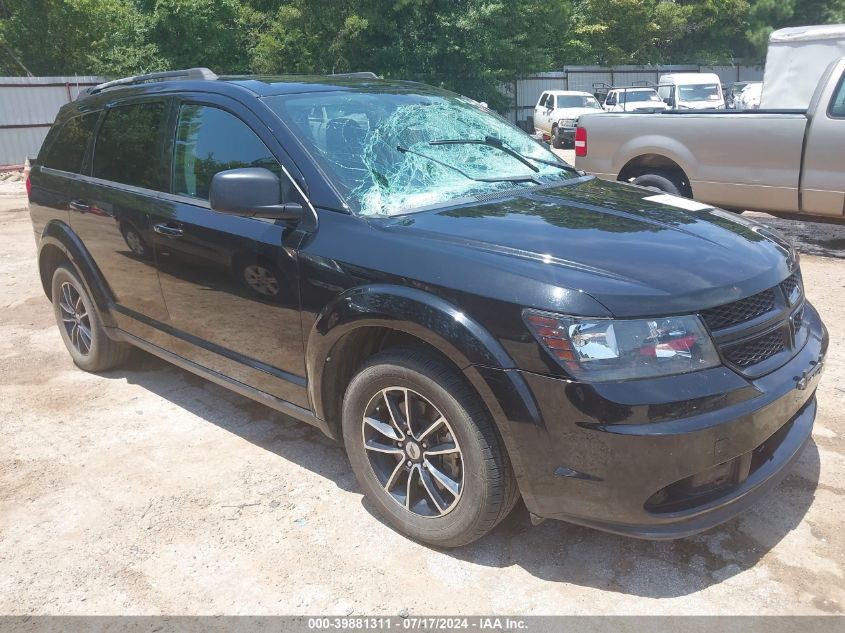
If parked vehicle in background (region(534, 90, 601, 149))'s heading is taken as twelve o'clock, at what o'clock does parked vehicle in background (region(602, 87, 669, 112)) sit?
parked vehicle in background (region(602, 87, 669, 112)) is roughly at 10 o'clock from parked vehicle in background (region(534, 90, 601, 149)).

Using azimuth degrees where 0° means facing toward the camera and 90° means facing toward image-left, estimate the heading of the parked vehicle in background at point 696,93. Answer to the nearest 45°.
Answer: approximately 315°

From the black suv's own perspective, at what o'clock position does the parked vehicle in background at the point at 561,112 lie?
The parked vehicle in background is roughly at 8 o'clock from the black suv.

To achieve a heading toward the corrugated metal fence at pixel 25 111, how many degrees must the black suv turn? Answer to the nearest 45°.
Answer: approximately 180°

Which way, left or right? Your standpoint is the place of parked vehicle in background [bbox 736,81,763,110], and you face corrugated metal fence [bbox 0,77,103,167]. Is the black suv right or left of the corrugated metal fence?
left

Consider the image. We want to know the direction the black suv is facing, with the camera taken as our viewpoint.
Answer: facing the viewer and to the right of the viewer

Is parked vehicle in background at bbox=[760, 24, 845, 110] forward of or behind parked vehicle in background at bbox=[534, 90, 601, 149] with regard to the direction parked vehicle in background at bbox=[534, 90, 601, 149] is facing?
forward

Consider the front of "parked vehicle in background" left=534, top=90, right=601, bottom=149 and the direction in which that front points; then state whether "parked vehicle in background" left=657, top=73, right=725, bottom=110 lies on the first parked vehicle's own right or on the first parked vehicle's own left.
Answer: on the first parked vehicle's own left

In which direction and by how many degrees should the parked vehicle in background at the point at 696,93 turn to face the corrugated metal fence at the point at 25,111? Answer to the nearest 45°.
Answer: approximately 90° to its right

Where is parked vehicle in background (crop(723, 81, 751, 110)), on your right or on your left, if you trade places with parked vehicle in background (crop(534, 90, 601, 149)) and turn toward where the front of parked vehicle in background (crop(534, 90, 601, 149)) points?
on your left
